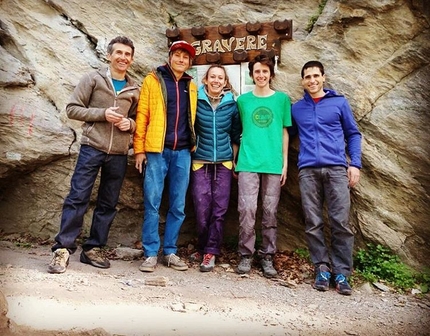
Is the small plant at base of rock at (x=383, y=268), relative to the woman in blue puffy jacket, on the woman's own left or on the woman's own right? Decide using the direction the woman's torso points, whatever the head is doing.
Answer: on the woman's own left

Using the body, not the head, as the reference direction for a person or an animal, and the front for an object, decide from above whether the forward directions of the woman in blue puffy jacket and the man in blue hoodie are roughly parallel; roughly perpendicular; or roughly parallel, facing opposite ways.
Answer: roughly parallel

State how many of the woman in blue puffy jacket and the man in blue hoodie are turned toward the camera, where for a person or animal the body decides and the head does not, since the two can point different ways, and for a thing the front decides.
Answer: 2

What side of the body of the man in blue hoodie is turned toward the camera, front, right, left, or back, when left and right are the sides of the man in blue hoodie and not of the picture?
front

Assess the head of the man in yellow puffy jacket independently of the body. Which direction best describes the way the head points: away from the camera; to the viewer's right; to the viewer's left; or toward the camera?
toward the camera

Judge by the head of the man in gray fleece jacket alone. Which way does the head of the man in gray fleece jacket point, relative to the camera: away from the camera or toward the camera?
toward the camera

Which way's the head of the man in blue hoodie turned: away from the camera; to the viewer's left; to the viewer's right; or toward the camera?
toward the camera

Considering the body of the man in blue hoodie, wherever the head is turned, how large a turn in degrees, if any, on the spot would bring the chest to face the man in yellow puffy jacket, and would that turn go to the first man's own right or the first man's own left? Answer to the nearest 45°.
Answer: approximately 90° to the first man's own right

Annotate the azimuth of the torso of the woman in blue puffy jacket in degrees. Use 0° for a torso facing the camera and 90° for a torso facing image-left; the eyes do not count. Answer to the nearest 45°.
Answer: approximately 0°
